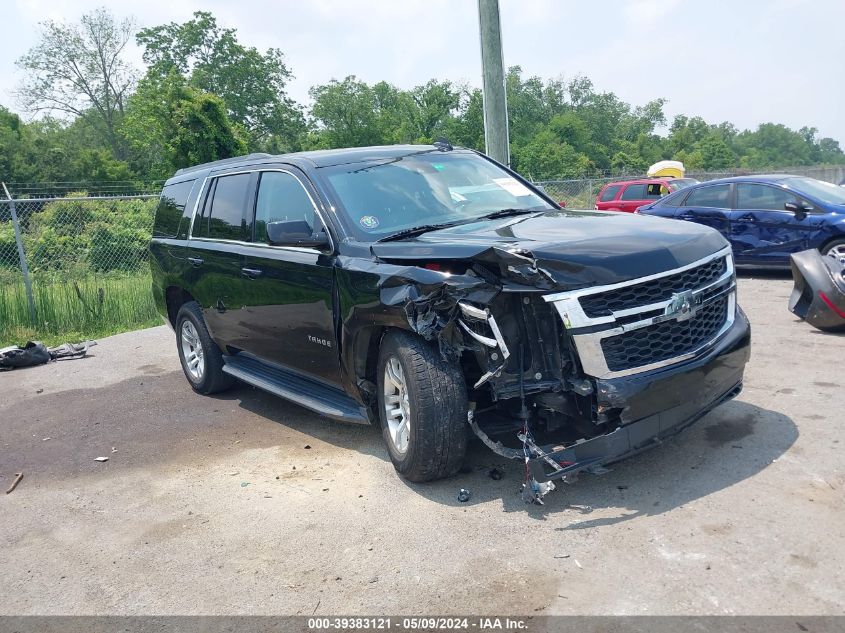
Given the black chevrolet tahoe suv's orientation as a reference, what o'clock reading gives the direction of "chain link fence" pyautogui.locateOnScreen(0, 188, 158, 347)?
The chain link fence is roughly at 6 o'clock from the black chevrolet tahoe suv.

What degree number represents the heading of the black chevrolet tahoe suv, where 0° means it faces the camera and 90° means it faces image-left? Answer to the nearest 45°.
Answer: approximately 315°

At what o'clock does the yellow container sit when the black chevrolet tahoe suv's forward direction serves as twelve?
The yellow container is roughly at 8 o'clock from the black chevrolet tahoe suv.

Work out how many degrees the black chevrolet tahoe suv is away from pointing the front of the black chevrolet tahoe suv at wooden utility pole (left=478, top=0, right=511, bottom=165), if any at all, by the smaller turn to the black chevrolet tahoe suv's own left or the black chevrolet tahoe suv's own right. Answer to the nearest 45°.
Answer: approximately 135° to the black chevrolet tahoe suv's own left

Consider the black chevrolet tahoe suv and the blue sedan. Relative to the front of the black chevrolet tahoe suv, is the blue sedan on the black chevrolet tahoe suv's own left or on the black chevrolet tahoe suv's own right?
on the black chevrolet tahoe suv's own left

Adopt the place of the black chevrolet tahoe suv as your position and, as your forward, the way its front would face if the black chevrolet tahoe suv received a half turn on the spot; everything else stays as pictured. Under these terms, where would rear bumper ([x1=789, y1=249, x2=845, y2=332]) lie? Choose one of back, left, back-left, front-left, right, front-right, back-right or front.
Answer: right

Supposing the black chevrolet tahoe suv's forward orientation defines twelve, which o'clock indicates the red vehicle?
The red vehicle is roughly at 8 o'clock from the black chevrolet tahoe suv.

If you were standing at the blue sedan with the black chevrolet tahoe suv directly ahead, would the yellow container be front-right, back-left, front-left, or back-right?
back-right
